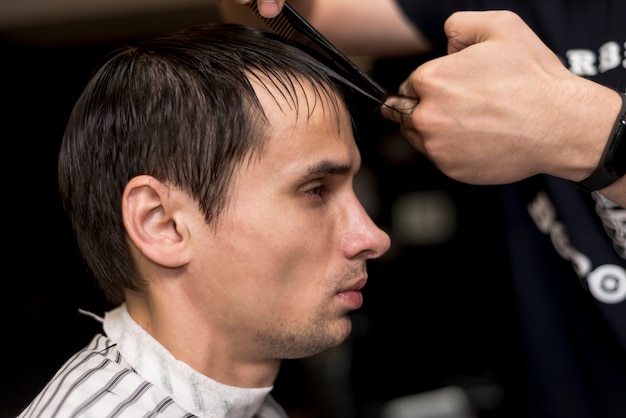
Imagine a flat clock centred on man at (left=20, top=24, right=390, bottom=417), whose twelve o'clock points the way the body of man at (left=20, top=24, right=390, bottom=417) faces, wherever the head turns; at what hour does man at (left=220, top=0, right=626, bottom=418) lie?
man at (left=220, top=0, right=626, bottom=418) is roughly at 12 o'clock from man at (left=20, top=24, right=390, bottom=417).

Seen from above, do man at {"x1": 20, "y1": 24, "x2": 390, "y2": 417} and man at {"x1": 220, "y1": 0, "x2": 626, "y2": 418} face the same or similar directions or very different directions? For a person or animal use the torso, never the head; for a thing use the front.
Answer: very different directions

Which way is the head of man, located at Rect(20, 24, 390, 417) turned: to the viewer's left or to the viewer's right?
to the viewer's right

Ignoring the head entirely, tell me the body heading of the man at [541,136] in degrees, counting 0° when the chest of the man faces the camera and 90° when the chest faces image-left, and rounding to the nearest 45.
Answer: approximately 45°

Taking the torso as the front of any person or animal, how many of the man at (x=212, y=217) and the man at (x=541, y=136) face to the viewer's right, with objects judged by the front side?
1

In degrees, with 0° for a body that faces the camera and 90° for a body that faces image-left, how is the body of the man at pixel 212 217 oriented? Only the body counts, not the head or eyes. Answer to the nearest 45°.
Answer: approximately 270°

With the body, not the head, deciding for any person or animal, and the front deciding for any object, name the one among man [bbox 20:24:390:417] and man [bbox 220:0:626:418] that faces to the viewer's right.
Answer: man [bbox 20:24:390:417]

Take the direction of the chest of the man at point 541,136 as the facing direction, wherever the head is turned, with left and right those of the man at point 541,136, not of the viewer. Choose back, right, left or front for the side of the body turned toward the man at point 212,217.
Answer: front
